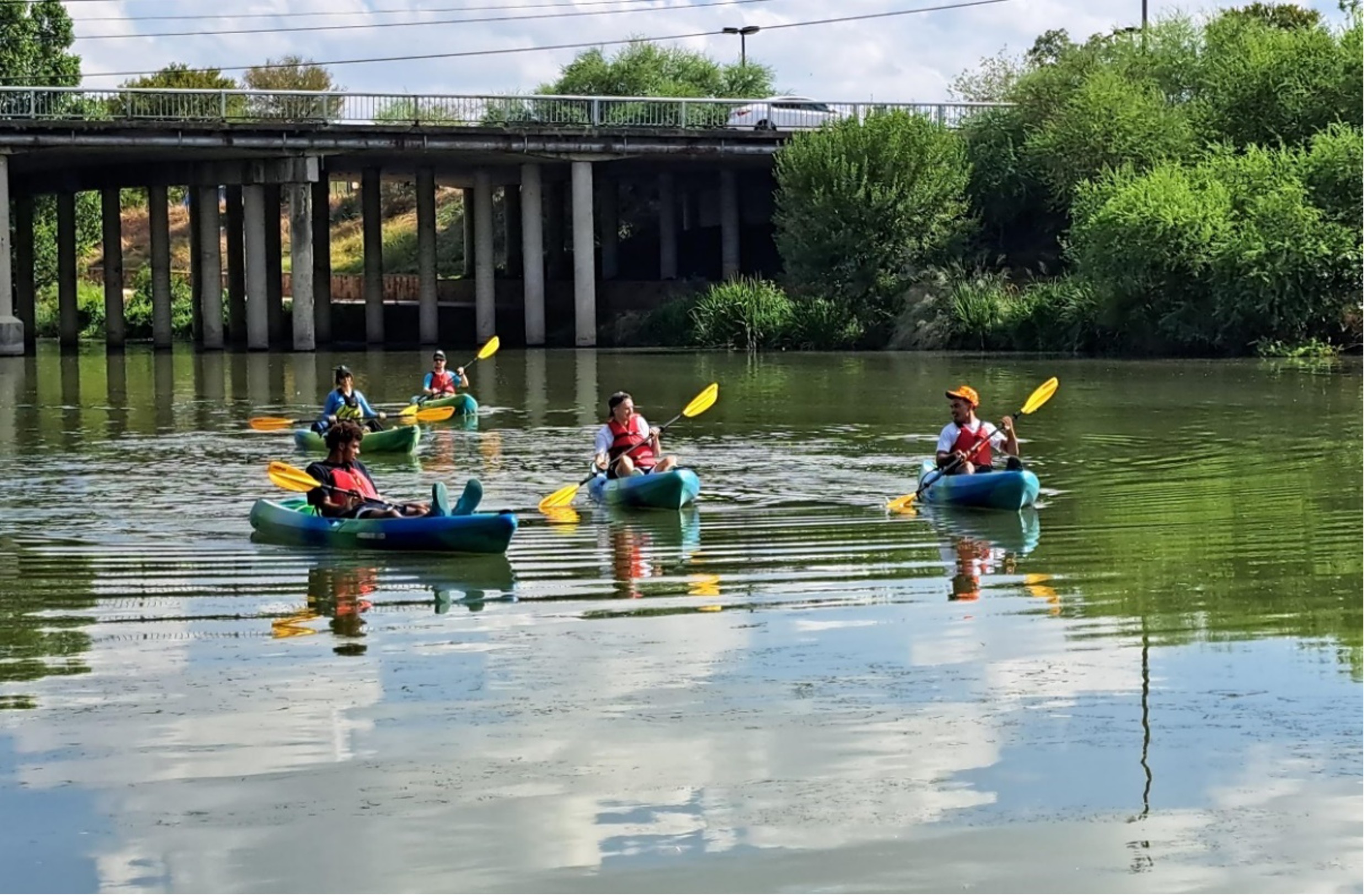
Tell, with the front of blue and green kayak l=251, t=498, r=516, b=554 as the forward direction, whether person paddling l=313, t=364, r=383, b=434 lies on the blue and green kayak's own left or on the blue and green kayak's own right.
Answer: on the blue and green kayak's own left

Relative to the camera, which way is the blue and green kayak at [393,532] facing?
to the viewer's right

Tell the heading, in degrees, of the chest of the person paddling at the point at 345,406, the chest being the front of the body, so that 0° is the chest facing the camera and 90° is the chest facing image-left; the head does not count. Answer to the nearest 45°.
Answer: approximately 315°

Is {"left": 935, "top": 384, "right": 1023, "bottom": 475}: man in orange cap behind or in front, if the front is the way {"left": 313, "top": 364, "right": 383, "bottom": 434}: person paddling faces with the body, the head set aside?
in front

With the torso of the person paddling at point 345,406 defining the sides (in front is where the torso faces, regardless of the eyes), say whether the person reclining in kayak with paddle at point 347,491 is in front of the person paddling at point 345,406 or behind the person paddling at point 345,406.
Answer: in front

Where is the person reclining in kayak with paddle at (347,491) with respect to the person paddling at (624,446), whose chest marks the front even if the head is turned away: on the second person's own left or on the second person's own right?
on the second person's own right

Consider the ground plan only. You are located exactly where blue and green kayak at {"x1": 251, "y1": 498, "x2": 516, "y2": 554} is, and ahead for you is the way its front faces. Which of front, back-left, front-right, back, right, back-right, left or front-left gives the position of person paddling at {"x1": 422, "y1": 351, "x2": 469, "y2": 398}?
left

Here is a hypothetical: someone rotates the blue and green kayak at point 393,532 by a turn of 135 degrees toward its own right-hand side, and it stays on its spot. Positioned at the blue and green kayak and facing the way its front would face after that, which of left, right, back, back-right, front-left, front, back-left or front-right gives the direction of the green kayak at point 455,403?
back-right

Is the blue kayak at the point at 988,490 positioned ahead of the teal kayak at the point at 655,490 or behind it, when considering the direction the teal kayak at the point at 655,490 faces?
ahead

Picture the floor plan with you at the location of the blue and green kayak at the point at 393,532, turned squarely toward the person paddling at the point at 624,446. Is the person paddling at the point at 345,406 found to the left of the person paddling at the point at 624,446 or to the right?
left
